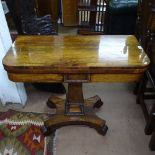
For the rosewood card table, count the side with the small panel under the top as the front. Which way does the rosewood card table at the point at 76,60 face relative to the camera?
toward the camera
